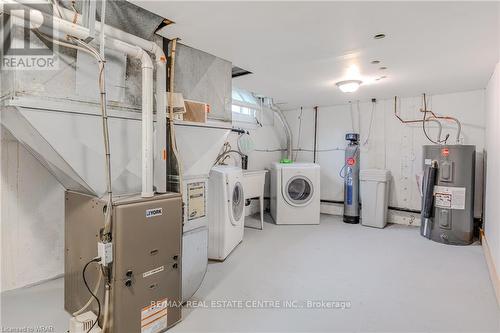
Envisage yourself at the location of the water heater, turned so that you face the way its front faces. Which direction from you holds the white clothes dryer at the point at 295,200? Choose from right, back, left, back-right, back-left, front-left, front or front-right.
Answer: right

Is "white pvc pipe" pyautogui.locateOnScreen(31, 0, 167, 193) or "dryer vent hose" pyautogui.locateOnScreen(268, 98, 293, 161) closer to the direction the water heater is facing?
the white pvc pipe

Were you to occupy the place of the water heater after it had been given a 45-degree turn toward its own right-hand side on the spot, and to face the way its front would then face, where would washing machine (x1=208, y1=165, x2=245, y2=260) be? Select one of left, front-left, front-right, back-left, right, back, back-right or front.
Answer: front

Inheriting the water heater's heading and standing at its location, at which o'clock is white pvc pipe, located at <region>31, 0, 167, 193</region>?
The white pvc pipe is roughly at 1 o'clock from the water heater.

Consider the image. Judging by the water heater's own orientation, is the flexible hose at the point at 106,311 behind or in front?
in front

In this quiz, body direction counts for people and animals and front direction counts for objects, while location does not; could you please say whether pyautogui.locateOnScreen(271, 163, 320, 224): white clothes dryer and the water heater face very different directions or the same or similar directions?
same or similar directions

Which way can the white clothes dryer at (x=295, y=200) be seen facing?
toward the camera

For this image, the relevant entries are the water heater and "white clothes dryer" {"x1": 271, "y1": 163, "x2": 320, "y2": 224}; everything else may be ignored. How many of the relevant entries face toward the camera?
2

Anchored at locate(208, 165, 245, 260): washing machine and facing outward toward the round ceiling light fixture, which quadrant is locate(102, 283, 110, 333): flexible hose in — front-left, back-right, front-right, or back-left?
back-right

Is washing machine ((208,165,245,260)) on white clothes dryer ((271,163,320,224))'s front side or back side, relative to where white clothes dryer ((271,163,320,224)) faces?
on the front side
